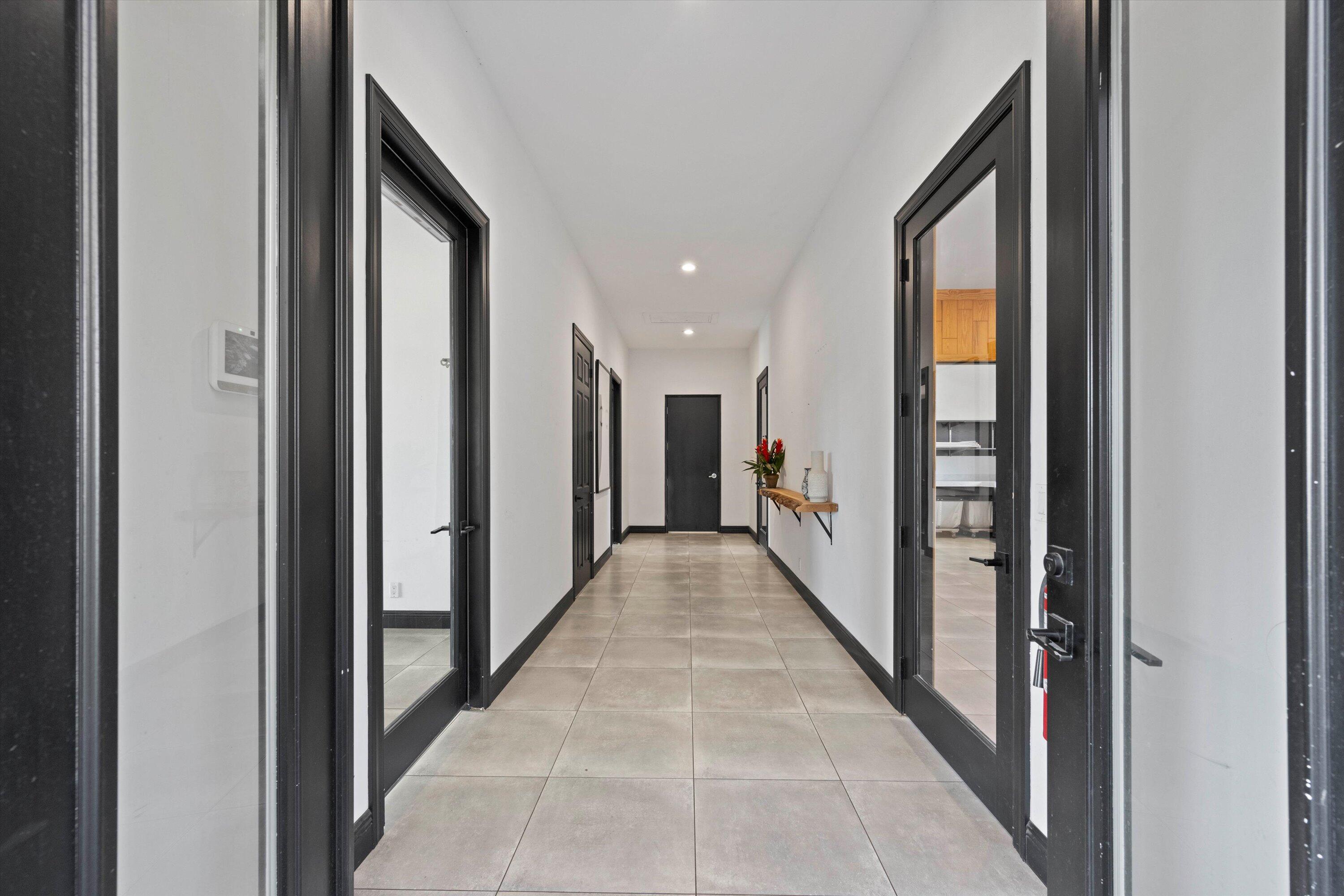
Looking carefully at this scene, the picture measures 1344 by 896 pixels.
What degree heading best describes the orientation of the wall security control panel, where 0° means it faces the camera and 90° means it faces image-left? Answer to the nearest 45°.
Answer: approximately 315°

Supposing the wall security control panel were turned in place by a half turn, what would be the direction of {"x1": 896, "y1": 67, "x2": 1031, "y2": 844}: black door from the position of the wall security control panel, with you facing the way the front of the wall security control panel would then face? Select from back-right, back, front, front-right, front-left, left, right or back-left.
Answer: back-right

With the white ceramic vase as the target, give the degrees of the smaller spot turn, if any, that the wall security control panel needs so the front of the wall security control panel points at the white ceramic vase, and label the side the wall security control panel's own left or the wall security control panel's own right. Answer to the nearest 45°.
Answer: approximately 45° to the wall security control panel's own left

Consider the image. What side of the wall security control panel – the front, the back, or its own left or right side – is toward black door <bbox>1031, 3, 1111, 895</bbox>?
front

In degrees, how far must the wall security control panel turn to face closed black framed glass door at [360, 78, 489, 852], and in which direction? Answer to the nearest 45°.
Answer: approximately 90° to its left

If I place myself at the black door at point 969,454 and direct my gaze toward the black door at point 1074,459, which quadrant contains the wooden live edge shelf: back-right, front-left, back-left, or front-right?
back-right

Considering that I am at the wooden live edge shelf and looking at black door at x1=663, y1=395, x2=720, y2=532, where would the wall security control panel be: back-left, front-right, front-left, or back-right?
back-left

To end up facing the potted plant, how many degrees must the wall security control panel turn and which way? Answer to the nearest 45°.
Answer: approximately 90° to its left

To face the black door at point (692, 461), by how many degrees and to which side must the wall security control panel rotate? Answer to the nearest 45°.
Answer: approximately 90° to its left
